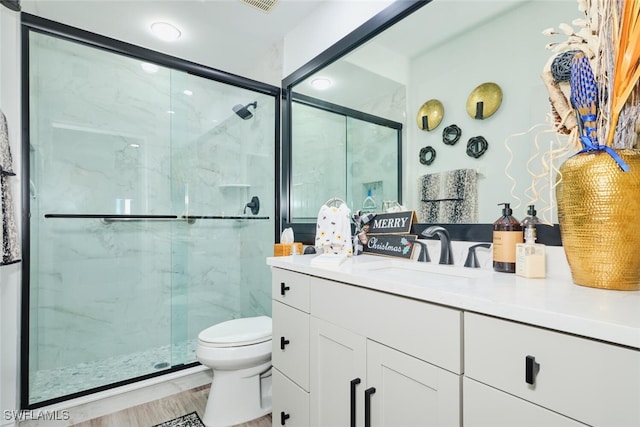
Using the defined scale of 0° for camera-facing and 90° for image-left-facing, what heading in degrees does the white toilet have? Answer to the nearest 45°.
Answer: approximately 45°

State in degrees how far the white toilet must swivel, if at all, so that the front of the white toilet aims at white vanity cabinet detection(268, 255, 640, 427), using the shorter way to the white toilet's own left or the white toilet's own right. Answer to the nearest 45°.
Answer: approximately 90° to the white toilet's own left

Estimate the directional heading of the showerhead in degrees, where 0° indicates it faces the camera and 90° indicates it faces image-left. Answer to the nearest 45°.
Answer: approximately 45°

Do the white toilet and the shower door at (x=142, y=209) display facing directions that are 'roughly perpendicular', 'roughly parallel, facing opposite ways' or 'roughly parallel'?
roughly perpendicular

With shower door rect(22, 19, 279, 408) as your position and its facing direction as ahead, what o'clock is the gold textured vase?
The gold textured vase is roughly at 11 o'clock from the shower door.

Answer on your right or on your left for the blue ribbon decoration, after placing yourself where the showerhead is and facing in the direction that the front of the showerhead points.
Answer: on your left

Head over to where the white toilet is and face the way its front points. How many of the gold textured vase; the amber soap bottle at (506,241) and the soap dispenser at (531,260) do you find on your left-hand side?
3

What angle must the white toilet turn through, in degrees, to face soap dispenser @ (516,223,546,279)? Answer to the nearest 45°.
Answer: approximately 90° to its left

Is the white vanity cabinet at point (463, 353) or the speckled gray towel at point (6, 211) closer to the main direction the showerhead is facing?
the speckled gray towel
